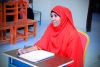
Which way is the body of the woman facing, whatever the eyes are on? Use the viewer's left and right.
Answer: facing the viewer and to the left of the viewer

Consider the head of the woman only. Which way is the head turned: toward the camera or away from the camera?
toward the camera
